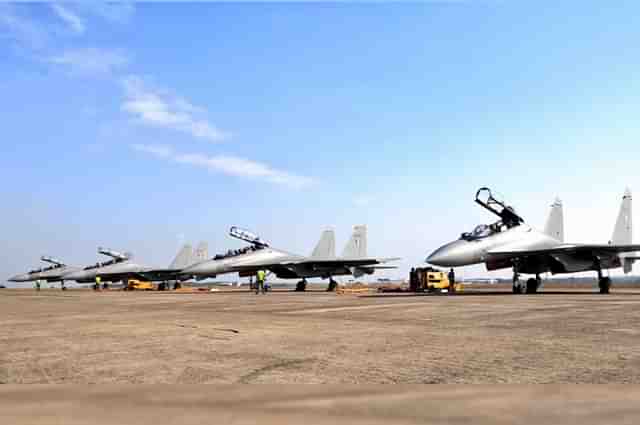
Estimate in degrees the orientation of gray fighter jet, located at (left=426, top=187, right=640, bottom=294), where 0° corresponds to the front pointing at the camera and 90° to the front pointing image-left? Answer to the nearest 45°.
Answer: approximately 45°

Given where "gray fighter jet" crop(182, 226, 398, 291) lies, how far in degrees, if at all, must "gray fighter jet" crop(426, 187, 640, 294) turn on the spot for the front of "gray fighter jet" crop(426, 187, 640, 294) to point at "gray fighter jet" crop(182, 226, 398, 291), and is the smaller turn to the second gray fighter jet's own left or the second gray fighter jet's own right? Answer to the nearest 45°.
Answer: approximately 90° to the second gray fighter jet's own right

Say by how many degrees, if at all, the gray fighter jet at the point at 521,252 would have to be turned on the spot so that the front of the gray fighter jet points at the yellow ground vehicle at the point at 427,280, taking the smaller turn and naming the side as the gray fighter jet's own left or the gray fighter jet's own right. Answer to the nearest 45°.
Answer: approximately 90° to the gray fighter jet's own right
